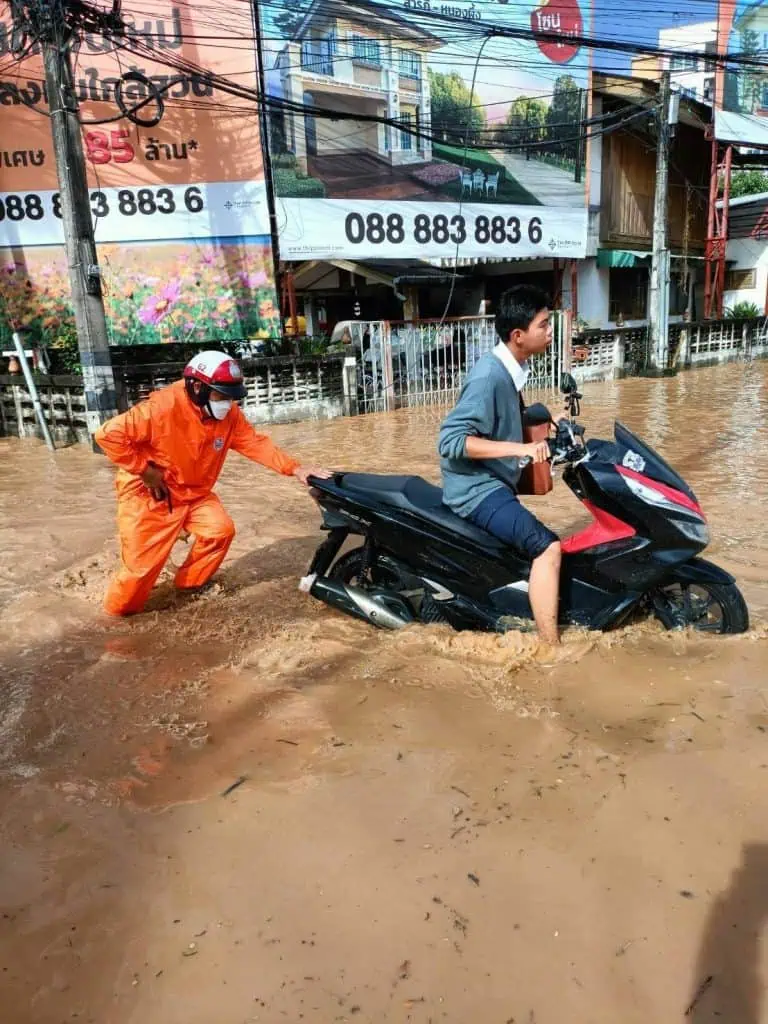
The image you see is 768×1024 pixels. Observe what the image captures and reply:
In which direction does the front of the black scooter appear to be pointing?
to the viewer's right

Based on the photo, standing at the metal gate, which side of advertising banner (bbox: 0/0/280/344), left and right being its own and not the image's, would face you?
left

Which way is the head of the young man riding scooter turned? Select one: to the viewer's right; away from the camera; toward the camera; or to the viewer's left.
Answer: to the viewer's right

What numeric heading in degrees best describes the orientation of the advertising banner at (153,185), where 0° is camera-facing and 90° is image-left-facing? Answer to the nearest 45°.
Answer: approximately 0°

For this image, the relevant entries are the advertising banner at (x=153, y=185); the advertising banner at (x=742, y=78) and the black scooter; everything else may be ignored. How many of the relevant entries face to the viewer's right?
1

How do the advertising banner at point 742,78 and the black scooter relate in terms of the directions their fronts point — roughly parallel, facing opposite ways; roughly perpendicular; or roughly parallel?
roughly perpendicular

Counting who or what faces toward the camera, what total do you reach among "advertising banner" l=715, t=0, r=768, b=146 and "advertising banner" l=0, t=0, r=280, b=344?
2

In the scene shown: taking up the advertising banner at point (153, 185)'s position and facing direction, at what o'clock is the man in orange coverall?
The man in orange coverall is roughly at 12 o'clock from the advertising banner.

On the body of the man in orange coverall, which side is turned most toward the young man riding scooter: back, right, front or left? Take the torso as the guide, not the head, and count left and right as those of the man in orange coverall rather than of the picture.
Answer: front

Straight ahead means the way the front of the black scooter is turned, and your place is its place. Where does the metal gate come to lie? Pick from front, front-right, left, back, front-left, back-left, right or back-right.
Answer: left

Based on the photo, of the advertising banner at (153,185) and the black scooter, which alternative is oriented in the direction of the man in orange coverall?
the advertising banner

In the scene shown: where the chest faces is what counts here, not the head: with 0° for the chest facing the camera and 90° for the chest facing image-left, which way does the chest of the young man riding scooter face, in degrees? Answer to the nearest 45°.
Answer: approximately 270°

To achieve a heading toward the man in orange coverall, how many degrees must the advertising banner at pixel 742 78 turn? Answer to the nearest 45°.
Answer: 0° — it already faces them

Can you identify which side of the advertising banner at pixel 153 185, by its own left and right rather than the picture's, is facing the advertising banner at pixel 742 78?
left

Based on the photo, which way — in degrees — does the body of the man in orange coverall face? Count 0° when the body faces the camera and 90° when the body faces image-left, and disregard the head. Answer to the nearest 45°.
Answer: approximately 315°
